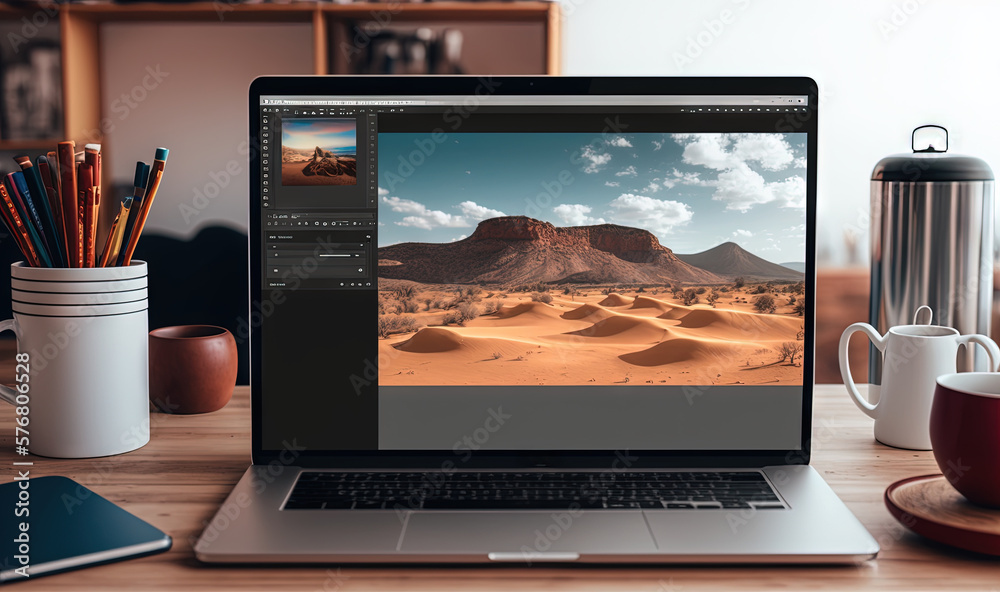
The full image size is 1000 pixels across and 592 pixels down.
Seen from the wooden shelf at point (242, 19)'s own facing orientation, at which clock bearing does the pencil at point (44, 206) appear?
The pencil is roughly at 12 o'clock from the wooden shelf.

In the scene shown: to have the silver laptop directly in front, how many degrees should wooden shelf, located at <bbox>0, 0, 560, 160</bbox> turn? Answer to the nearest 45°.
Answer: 0° — it already faces it

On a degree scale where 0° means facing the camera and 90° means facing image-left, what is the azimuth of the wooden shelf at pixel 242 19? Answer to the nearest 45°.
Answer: approximately 0°

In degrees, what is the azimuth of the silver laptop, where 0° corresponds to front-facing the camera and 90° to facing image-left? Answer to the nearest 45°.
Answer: approximately 0°

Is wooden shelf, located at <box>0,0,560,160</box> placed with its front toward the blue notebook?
yes

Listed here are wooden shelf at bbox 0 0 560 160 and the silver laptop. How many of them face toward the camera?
2
